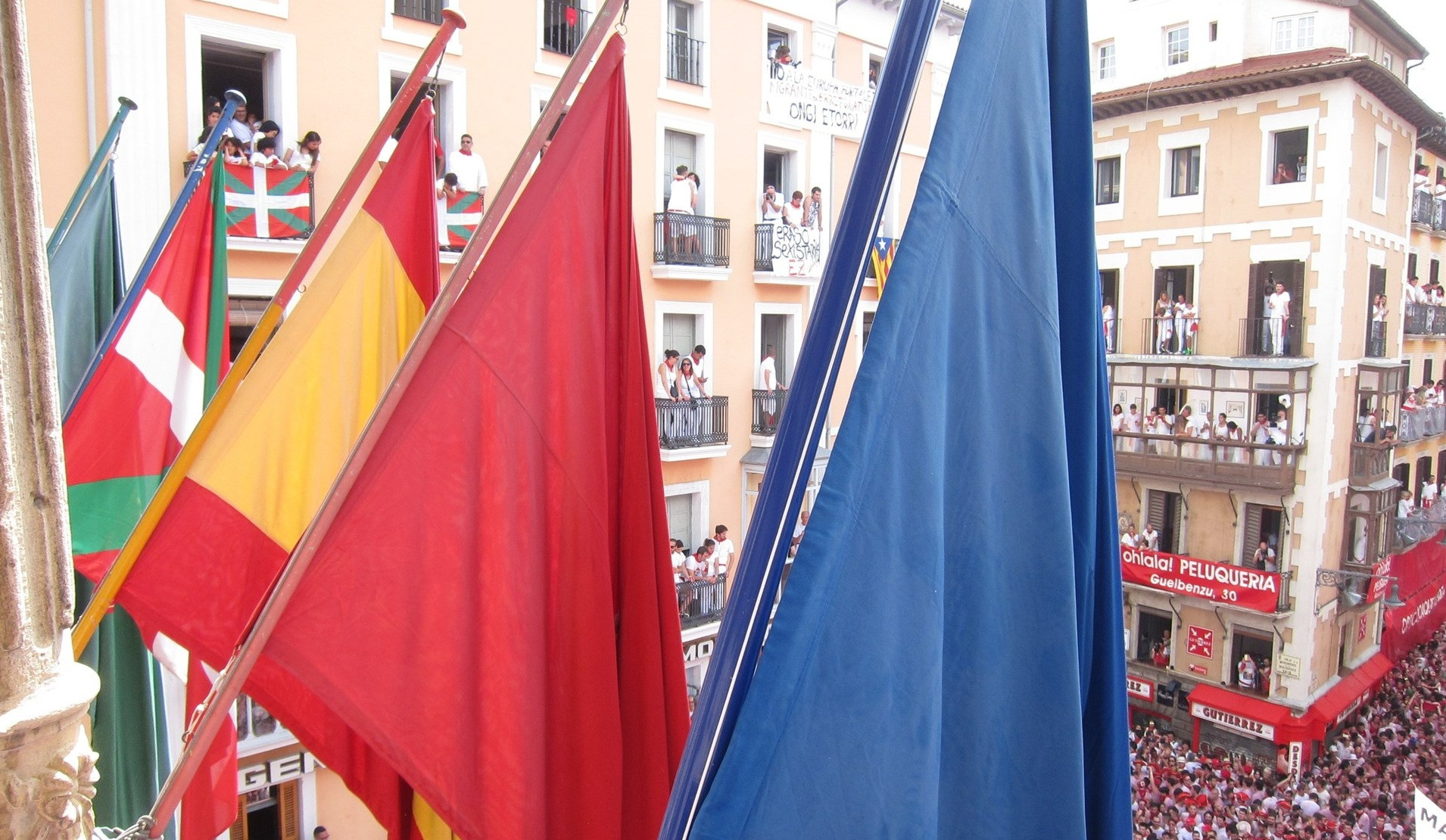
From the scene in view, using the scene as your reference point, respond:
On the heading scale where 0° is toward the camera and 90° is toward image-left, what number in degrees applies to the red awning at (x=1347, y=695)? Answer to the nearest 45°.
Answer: approximately 315°

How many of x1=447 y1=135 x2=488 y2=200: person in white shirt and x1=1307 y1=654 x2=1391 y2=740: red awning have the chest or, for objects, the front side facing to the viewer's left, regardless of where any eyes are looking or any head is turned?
0

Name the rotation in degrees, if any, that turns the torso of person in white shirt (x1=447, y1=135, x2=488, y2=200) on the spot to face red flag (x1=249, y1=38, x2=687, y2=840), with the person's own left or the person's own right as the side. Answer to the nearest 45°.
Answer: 0° — they already face it

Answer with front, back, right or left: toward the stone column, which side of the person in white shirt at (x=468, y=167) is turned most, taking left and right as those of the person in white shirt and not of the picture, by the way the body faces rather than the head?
front

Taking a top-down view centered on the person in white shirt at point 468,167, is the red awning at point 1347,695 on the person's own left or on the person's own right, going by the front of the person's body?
on the person's own left

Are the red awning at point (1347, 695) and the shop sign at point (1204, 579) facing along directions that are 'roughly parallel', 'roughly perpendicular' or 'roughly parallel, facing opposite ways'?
roughly perpendicular

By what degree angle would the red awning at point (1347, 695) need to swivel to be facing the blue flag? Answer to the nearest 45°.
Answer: approximately 45° to its right

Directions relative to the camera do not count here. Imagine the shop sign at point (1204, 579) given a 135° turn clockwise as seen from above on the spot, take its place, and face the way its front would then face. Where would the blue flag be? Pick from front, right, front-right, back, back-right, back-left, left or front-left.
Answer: back

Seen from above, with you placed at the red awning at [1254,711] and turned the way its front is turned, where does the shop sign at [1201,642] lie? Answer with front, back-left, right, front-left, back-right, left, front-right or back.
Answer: right
